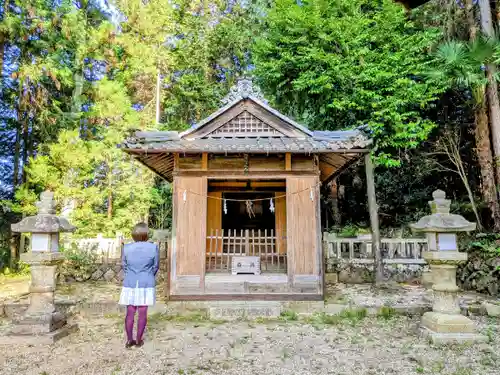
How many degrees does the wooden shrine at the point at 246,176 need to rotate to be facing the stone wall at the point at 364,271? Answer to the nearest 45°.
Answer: approximately 135° to its left

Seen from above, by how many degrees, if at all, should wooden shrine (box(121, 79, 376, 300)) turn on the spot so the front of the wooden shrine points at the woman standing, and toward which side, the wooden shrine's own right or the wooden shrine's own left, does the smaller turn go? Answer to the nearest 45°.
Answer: approximately 45° to the wooden shrine's own right

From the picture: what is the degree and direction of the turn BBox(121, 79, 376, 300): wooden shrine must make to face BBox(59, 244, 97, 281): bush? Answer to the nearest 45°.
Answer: approximately 135° to its right

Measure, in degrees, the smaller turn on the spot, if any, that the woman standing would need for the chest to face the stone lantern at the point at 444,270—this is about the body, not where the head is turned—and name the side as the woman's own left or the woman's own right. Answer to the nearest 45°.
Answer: approximately 90° to the woman's own right

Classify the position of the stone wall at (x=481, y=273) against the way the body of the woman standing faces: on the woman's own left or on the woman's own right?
on the woman's own right

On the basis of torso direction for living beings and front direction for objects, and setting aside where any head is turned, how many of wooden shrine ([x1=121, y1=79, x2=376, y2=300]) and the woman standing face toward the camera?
1

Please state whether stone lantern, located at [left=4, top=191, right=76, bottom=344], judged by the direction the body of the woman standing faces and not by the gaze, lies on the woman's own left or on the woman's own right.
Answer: on the woman's own left

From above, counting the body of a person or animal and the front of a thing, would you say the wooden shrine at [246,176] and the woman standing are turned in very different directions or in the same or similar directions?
very different directions

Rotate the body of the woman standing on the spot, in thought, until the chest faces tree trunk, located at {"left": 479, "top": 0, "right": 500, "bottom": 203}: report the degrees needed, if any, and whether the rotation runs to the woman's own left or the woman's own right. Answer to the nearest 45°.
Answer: approximately 90° to the woman's own right

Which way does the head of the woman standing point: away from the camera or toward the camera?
away from the camera

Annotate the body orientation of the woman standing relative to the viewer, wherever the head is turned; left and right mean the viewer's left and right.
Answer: facing away from the viewer

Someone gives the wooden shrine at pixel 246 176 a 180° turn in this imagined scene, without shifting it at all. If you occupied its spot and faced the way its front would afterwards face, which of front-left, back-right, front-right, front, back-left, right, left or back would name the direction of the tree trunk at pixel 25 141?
front-left

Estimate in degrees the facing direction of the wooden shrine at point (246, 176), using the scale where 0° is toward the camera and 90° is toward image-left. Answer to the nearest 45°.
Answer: approximately 0°
